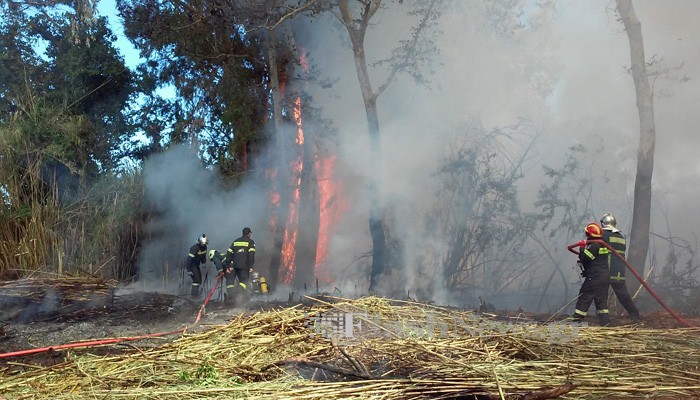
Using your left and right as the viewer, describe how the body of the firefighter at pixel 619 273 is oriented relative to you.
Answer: facing away from the viewer and to the left of the viewer

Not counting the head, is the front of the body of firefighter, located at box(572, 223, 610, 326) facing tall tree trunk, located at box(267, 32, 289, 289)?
yes

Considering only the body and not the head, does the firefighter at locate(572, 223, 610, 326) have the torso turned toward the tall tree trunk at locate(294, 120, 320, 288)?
yes

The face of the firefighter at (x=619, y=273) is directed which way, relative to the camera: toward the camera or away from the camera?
away from the camera

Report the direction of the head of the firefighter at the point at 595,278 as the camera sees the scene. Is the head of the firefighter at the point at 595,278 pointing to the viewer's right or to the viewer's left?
to the viewer's left

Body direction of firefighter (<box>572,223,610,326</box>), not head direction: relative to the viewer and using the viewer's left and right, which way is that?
facing away from the viewer and to the left of the viewer
